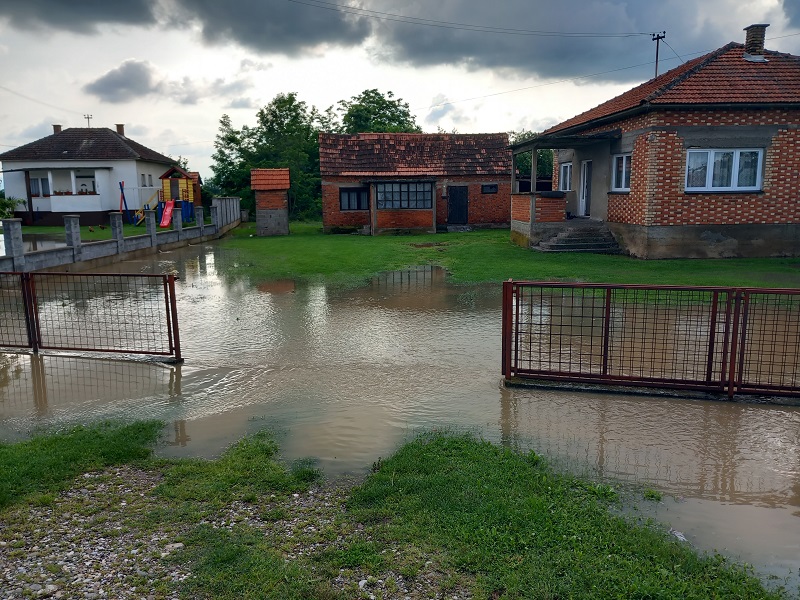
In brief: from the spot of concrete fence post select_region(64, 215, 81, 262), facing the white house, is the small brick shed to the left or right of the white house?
right

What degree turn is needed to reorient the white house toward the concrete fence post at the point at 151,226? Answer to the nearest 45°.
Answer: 0° — it already faces it

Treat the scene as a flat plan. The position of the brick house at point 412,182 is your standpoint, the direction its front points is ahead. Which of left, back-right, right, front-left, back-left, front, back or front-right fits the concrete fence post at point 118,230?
front-right

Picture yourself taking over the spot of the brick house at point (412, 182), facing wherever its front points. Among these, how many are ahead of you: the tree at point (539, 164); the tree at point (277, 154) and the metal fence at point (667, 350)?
1

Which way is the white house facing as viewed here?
toward the camera

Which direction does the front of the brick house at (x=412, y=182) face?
toward the camera

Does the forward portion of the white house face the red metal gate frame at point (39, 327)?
yes

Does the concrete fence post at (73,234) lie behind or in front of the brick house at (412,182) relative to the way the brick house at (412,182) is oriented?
in front

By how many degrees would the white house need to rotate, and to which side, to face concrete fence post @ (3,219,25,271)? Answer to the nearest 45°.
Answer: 0° — it already faces it

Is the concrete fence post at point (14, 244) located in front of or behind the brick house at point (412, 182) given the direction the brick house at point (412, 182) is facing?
in front

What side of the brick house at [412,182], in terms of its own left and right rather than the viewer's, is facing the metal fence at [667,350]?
front

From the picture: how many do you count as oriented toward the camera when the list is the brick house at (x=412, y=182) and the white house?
2

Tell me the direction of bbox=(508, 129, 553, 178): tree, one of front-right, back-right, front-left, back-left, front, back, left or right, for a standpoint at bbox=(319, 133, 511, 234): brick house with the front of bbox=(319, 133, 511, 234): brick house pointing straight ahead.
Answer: back-left
